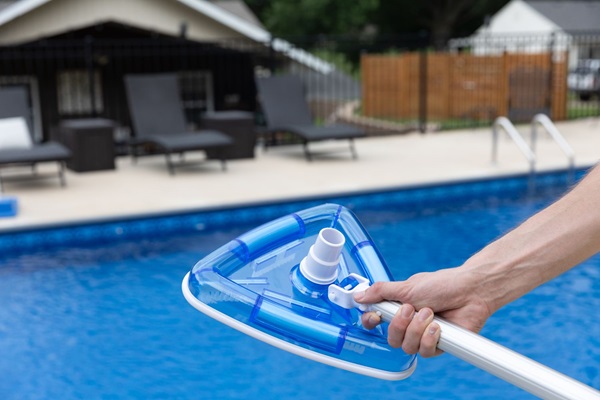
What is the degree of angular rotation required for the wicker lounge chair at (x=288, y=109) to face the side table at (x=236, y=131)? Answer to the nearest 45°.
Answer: approximately 90° to its right

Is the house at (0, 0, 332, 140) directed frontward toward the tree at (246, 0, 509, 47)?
no

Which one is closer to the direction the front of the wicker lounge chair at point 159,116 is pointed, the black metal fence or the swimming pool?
the swimming pool

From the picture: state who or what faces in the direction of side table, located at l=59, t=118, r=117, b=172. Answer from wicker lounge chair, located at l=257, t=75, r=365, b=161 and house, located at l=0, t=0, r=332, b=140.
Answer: the house

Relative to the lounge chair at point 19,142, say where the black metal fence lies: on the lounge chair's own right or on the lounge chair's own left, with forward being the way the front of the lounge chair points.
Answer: on the lounge chair's own left

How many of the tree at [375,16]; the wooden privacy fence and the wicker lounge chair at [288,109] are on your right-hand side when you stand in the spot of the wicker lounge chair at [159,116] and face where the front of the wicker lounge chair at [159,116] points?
0

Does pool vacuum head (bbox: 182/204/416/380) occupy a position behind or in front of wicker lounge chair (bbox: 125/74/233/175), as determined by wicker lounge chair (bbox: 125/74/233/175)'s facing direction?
in front

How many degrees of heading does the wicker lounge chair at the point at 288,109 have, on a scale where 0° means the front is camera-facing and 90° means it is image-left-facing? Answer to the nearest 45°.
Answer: approximately 315°

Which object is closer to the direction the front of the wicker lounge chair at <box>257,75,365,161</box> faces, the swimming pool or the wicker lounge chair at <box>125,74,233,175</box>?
the swimming pool

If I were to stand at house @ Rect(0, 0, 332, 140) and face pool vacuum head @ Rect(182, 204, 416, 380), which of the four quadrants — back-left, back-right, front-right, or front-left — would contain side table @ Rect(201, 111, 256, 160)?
front-left

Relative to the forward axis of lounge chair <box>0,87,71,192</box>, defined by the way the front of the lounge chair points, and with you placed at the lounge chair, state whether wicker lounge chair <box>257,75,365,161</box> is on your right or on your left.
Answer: on your left

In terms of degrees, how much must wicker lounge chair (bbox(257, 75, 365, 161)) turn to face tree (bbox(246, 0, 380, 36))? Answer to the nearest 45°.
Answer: approximately 135° to its left

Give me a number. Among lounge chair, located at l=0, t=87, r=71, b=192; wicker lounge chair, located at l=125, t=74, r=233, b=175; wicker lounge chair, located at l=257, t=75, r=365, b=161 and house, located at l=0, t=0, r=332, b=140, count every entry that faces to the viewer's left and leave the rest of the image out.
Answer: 0

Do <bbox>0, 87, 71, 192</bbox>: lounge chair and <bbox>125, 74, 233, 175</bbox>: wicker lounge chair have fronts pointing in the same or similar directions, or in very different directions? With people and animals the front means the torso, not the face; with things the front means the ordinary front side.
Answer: same or similar directions

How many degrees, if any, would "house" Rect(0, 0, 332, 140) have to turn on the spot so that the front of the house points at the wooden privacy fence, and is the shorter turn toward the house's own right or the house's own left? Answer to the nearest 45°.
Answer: approximately 90° to the house's own left

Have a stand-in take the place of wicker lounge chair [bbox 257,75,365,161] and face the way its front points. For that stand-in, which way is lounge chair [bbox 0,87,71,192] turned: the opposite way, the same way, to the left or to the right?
the same way

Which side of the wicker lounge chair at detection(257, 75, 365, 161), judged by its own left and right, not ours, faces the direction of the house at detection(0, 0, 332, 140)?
back

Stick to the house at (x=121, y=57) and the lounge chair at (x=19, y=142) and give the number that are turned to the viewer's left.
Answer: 0

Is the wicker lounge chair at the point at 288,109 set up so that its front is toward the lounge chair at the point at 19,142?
no

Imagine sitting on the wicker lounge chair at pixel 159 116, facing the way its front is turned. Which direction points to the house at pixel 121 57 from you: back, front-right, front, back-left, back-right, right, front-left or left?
back-left

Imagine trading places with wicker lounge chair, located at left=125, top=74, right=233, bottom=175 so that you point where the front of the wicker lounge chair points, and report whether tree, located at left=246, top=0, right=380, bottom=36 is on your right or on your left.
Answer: on your left

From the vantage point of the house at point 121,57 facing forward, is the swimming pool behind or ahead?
ahead

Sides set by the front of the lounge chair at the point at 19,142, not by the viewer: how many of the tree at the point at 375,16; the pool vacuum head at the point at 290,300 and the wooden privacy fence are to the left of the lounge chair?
2

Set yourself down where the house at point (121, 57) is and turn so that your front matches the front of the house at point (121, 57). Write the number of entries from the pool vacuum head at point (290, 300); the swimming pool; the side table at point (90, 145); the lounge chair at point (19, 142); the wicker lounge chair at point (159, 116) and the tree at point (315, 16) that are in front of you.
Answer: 5
